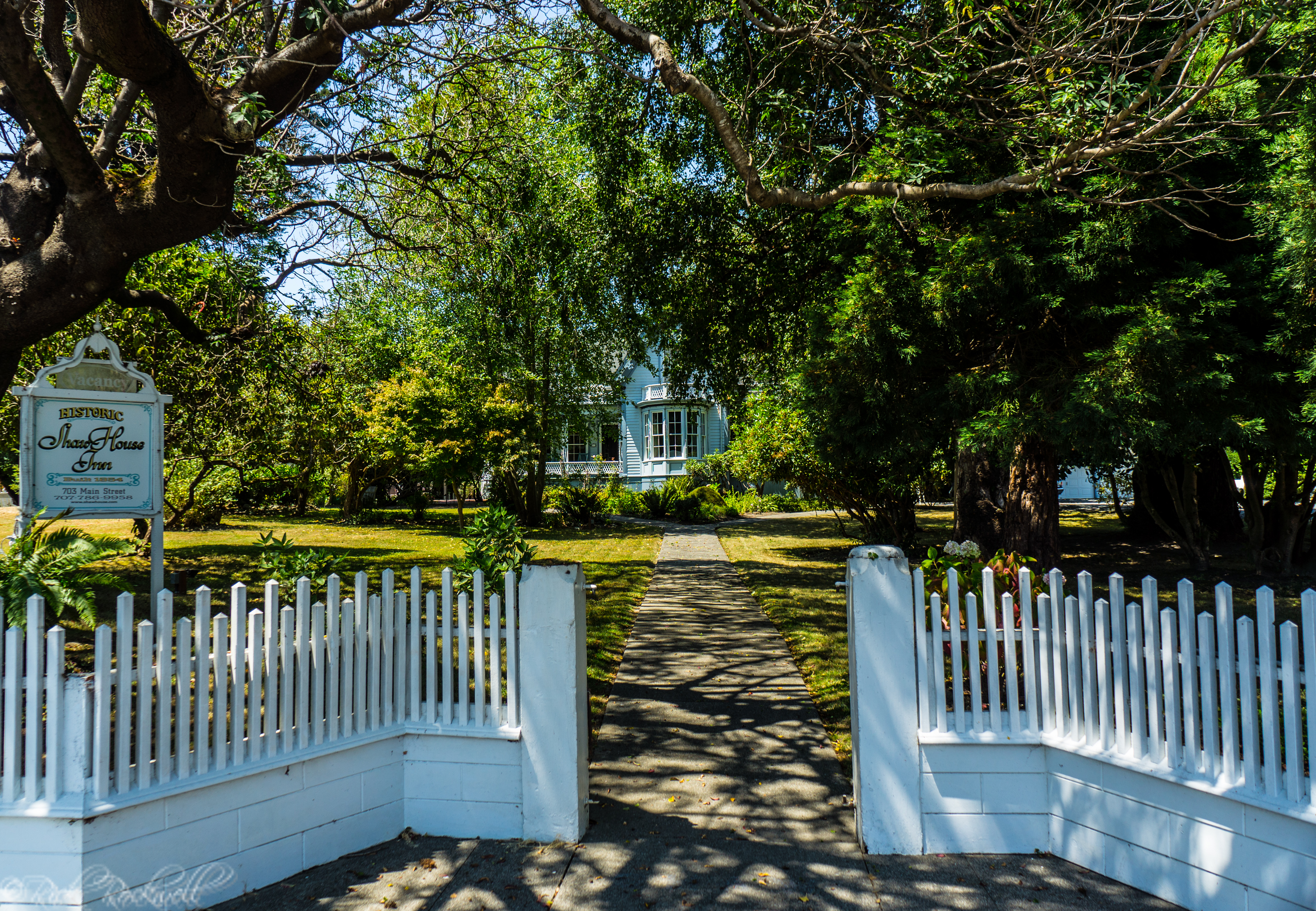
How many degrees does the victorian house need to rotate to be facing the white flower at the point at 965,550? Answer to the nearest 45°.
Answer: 0° — it already faces it

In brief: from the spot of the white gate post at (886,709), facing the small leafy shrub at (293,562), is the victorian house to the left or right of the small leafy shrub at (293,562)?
right

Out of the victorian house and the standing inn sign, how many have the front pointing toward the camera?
2

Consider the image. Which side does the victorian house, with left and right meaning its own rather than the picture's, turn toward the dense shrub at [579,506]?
front

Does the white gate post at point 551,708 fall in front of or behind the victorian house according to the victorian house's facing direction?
in front

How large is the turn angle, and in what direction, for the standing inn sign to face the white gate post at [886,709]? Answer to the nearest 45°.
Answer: approximately 45° to its left

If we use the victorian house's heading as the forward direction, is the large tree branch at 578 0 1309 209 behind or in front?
in front

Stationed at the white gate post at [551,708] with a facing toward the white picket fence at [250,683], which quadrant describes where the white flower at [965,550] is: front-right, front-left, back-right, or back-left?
back-right

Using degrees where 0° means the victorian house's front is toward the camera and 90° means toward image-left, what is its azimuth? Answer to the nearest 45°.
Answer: approximately 0°

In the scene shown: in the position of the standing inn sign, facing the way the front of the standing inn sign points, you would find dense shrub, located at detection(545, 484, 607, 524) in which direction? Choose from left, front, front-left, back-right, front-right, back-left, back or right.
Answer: back-left
